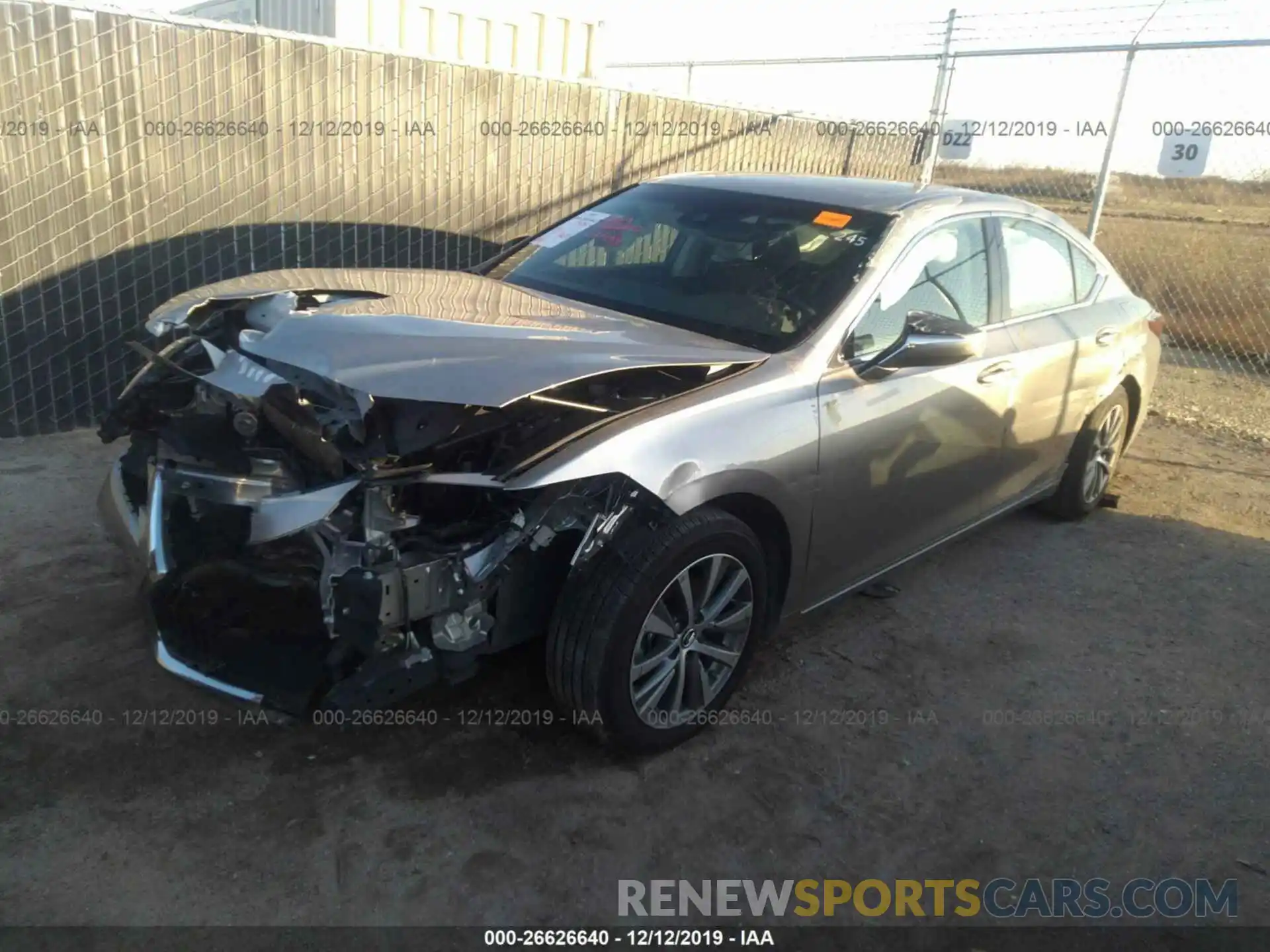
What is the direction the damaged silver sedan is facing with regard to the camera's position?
facing the viewer and to the left of the viewer

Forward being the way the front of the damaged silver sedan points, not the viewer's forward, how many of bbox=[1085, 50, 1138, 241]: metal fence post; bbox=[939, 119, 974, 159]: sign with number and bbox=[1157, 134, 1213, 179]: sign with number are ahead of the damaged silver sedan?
0

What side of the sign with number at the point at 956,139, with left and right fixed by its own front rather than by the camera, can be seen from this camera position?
front

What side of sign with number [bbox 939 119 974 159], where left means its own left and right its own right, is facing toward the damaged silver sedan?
front

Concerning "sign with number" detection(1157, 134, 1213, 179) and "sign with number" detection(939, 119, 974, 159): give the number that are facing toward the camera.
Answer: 2

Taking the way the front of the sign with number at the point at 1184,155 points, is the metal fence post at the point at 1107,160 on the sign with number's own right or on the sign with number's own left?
on the sign with number's own right

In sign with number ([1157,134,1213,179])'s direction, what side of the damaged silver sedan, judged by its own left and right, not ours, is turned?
back

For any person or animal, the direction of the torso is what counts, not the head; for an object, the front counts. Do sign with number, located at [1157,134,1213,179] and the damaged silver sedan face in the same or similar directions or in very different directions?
same or similar directions

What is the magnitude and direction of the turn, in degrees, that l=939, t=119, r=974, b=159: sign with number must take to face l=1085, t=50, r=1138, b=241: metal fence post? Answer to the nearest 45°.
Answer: approximately 45° to its left

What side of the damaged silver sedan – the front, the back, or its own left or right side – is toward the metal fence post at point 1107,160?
back

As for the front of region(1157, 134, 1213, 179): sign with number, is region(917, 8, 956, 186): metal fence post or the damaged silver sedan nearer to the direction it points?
the damaged silver sedan

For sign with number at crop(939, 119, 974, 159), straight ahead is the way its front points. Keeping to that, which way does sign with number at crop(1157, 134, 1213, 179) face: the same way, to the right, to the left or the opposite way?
the same way

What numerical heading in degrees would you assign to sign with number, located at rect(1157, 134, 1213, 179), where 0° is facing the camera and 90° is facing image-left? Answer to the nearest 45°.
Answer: approximately 0°

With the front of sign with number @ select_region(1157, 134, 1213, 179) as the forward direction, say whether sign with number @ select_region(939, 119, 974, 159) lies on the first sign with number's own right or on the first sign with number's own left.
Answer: on the first sign with number's own right
